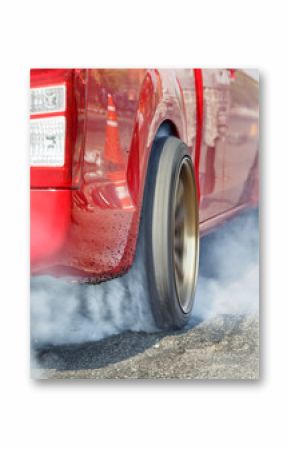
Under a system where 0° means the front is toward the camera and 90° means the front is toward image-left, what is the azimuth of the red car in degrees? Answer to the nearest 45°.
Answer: approximately 225°
